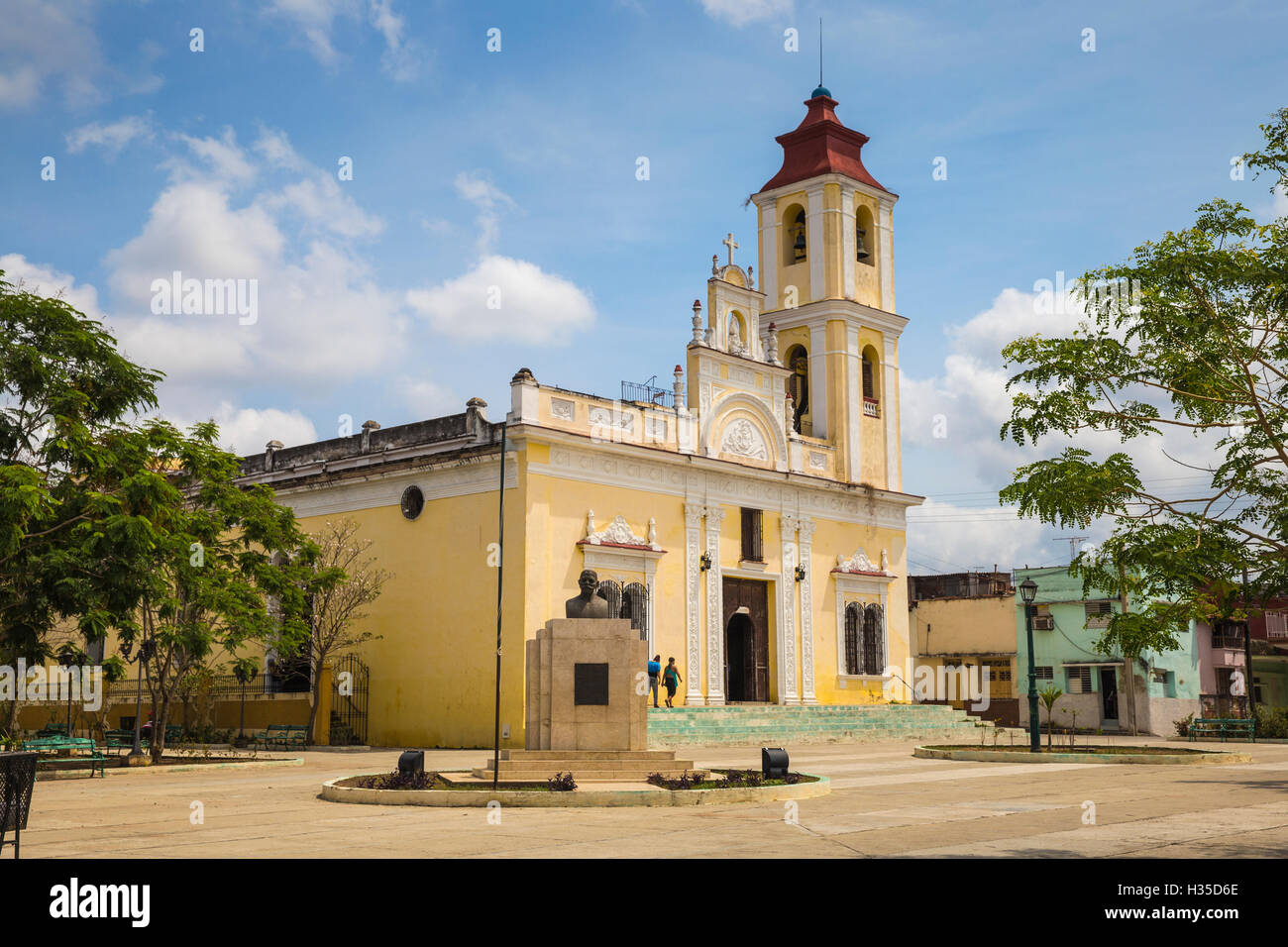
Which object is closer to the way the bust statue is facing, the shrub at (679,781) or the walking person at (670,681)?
the shrub

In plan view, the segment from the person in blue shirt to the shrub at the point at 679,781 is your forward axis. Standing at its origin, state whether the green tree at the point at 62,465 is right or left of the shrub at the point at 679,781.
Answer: right

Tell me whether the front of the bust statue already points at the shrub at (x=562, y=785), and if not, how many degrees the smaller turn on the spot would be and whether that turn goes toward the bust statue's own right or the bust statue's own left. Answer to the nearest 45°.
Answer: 0° — it already faces it

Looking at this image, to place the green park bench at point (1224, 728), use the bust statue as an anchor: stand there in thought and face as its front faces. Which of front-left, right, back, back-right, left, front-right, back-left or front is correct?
back-left

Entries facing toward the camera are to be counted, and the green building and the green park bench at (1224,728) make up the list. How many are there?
2
